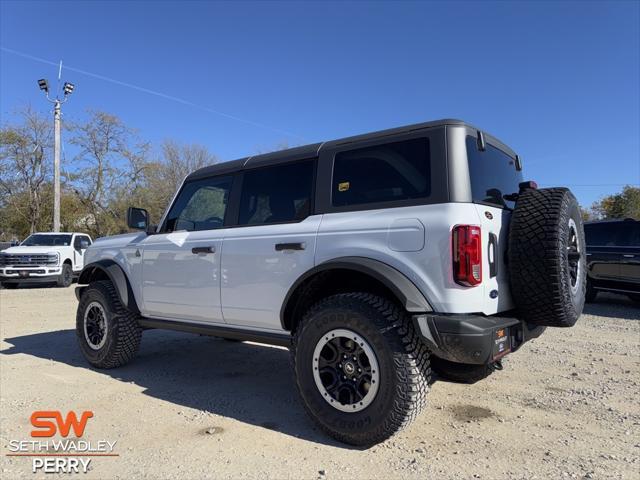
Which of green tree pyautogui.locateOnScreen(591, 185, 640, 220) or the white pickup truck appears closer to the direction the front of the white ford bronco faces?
the white pickup truck

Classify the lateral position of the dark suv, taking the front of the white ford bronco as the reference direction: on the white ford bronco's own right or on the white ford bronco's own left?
on the white ford bronco's own right

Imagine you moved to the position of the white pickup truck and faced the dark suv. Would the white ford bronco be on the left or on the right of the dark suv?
right

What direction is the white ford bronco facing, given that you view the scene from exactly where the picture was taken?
facing away from the viewer and to the left of the viewer

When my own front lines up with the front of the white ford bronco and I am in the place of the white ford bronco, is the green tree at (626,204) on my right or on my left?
on my right

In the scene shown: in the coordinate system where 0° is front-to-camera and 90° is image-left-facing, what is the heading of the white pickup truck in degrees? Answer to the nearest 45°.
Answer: approximately 45°

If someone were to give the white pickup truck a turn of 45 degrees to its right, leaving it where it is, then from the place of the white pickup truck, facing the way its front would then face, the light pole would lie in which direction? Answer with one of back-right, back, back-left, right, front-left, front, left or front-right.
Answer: right

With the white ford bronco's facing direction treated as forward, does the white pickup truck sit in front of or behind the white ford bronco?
in front

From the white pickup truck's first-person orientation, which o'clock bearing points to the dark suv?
The dark suv is roughly at 9 o'clock from the white pickup truck.

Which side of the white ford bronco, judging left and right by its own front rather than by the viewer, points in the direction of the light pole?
front

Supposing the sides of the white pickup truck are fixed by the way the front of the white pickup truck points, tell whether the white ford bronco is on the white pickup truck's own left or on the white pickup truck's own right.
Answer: on the white pickup truck's own left

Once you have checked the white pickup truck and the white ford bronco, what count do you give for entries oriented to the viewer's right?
0
